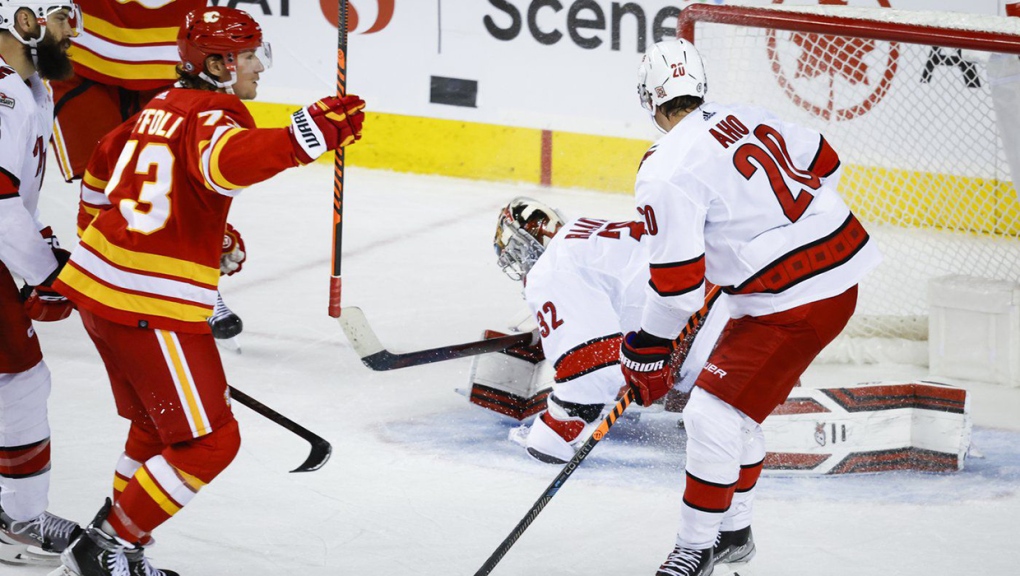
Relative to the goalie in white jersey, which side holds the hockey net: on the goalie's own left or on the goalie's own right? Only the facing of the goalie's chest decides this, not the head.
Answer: on the goalie's own right

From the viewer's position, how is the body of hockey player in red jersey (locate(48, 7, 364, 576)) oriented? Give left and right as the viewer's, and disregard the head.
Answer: facing away from the viewer and to the right of the viewer

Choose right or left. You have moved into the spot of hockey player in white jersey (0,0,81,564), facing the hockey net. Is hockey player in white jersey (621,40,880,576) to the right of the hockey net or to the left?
right

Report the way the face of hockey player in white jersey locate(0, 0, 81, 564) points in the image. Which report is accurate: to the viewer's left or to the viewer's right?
to the viewer's right

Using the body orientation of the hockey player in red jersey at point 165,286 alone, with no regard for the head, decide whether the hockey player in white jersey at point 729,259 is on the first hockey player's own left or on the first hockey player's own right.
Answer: on the first hockey player's own right

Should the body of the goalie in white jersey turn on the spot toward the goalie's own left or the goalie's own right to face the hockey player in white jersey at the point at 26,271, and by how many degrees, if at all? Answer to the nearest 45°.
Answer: approximately 45° to the goalie's own left

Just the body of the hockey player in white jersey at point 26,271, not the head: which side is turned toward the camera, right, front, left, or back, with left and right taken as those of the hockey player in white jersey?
right

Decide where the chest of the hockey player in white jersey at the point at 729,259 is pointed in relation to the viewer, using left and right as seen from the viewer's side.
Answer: facing away from the viewer and to the left of the viewer

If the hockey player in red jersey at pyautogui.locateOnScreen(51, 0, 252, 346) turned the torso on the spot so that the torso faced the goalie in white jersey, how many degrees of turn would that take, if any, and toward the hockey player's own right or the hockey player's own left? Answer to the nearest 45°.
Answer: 0° — they already face them

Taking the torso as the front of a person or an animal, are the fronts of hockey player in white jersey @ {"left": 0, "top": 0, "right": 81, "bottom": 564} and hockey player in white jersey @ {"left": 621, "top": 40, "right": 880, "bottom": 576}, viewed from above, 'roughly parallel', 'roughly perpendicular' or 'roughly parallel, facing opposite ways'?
roughly perpendicular

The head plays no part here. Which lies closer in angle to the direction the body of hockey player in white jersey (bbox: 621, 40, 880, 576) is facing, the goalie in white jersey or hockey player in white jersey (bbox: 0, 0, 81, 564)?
the goalie in white jersey

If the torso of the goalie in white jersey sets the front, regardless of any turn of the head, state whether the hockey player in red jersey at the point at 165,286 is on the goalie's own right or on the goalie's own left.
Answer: on the goalie's own left

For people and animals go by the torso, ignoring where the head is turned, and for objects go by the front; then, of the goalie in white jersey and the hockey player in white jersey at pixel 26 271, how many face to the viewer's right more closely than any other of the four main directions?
1

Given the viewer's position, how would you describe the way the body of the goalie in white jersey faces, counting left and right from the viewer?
facing to the left of the viewer
